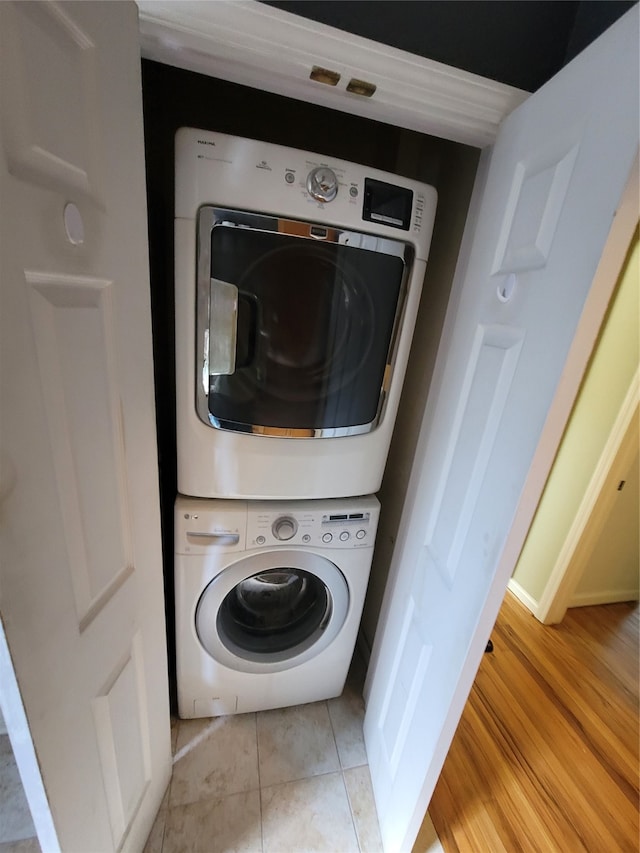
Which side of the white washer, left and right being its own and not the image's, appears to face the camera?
front

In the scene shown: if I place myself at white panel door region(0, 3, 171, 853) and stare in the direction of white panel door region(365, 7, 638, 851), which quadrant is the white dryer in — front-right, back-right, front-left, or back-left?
front-left

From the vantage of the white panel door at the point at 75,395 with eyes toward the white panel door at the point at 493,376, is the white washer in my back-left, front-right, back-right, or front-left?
front-left
